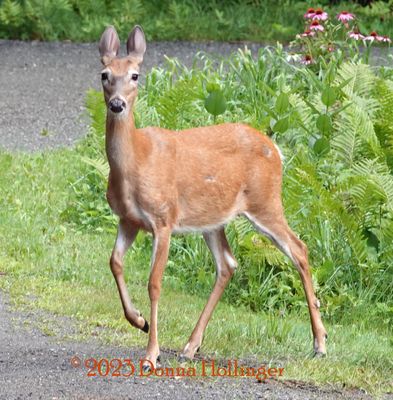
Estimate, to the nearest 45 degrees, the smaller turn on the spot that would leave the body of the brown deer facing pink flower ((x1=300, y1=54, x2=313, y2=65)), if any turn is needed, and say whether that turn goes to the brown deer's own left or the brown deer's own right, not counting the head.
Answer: approximately 135° to the brown deer's own right

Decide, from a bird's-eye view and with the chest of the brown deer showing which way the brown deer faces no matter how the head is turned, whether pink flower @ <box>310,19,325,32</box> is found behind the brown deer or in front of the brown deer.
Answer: behind
